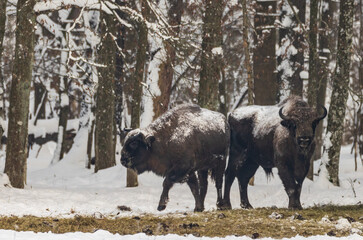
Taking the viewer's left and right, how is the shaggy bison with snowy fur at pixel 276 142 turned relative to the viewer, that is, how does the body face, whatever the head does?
facing the viewer and to the right of the viewer

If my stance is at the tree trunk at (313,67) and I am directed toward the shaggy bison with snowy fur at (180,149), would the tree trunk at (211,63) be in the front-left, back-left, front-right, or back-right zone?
front-right

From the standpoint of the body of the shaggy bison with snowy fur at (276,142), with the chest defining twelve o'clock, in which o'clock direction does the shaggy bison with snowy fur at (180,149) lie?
the shaggy bison with snowy fur at (180,149) is roughly at 4 o'clock from the shaggy bison with snowy fur at (276,142).

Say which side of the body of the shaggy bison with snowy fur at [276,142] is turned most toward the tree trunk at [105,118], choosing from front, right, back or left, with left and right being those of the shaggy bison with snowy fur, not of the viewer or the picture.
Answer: back

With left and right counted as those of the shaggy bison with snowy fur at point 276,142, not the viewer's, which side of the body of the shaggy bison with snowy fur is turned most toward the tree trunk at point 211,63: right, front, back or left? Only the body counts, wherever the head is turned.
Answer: back

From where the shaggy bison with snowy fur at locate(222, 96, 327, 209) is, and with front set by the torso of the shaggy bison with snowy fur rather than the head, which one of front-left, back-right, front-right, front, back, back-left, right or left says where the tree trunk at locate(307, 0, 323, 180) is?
back-left

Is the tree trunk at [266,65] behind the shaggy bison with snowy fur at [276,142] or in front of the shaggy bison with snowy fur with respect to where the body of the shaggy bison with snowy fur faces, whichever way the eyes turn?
behind

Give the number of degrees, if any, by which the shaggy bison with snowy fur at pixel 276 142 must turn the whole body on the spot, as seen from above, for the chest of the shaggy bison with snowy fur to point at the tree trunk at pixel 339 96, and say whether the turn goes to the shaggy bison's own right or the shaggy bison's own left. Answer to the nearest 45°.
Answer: approximately 90° to the shaggy bison's own left

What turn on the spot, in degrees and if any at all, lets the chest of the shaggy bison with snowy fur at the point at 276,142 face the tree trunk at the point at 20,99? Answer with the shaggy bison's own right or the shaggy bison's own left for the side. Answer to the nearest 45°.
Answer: approximately 135° to the shaggy bison's own right

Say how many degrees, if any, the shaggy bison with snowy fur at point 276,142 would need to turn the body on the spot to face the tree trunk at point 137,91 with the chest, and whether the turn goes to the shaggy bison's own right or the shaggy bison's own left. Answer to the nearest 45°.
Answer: approximately 180°

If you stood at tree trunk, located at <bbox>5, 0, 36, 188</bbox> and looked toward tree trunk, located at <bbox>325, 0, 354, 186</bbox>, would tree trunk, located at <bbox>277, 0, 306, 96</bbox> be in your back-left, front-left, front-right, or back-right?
front-left
